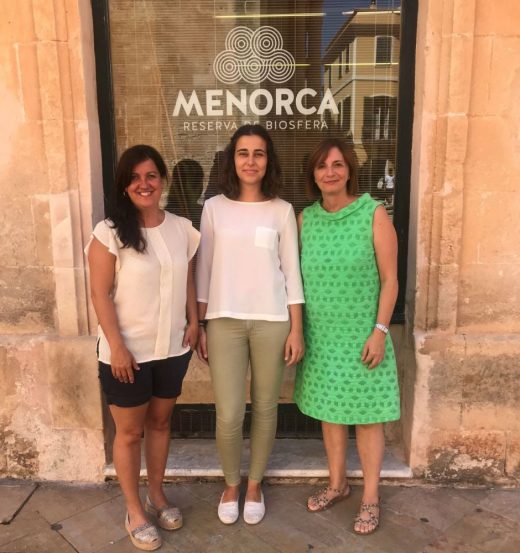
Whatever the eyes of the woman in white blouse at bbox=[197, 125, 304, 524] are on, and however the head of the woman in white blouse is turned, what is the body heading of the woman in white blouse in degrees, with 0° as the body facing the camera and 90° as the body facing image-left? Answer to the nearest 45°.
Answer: approximately 0°

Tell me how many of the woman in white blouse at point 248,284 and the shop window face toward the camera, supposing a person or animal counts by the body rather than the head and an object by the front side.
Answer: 2

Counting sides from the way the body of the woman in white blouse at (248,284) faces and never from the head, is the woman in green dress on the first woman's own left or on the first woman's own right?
on the first woman's own left

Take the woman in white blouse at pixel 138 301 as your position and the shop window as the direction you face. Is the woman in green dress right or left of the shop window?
right

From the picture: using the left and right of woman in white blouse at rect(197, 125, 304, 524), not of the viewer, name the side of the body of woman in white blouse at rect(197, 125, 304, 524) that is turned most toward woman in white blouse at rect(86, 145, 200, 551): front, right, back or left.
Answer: right
